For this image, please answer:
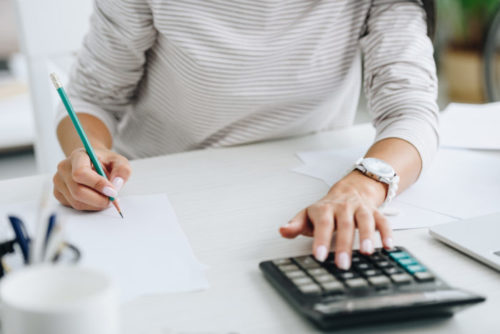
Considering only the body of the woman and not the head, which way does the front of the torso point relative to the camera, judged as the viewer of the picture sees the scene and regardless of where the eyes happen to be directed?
toward the camera

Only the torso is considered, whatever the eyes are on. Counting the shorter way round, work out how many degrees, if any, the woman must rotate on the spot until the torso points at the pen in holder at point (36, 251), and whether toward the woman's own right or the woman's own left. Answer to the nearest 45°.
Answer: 0° — they already face it

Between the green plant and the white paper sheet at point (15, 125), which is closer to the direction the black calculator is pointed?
the white paper sheet

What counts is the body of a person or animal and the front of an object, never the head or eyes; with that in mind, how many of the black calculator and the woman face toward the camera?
1

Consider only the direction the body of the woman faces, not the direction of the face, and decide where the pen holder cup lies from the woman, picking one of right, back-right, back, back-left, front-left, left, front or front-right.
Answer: front

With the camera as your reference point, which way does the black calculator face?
facing away from the viewer and to the left of the viewer
